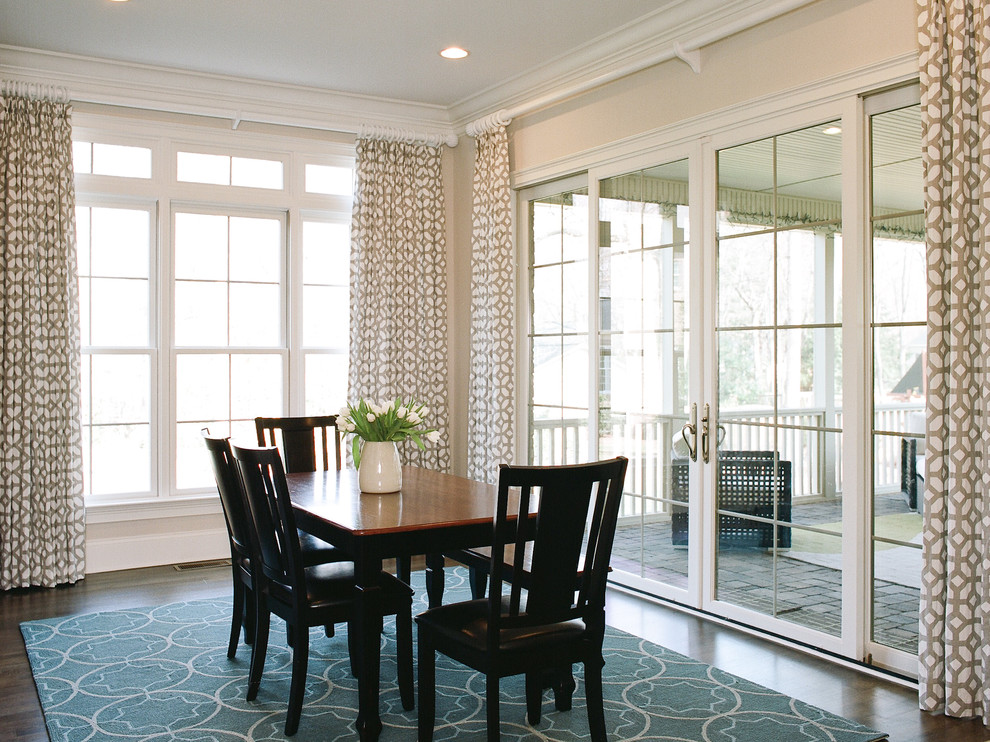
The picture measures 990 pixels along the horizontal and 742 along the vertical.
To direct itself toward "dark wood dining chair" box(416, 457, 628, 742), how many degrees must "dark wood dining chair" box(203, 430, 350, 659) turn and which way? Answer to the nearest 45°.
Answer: approximately 45° to its right

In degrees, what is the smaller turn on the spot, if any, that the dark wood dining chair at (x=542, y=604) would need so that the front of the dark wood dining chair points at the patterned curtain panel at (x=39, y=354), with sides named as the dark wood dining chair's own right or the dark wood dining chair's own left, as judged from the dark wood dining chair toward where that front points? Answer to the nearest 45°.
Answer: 0° — it already faces it

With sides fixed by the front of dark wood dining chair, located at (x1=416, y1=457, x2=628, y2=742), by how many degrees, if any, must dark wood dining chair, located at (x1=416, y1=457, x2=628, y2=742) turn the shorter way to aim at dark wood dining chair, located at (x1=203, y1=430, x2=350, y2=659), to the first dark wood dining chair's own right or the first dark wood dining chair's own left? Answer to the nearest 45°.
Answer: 0° — it already faces it

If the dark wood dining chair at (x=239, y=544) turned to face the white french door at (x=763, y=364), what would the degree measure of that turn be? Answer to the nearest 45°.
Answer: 0° — it already faces it

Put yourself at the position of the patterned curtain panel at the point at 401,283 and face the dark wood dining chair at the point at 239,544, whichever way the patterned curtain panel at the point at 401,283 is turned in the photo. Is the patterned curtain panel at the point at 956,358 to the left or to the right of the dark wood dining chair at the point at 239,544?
left

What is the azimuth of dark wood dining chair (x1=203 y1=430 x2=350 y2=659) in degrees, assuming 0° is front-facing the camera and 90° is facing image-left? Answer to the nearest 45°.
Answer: approximately 270°

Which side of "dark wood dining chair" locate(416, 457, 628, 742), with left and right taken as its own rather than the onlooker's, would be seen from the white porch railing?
right

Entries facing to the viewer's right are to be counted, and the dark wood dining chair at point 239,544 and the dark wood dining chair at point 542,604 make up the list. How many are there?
1

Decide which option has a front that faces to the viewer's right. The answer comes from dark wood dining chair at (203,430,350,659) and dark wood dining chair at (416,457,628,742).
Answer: dark wood dining chair at (203,430,350,659)

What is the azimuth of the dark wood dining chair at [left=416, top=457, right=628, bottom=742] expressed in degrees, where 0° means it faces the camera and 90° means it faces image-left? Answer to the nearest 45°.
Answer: approximately 135°

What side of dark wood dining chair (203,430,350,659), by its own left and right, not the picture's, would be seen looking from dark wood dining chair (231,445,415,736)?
right
